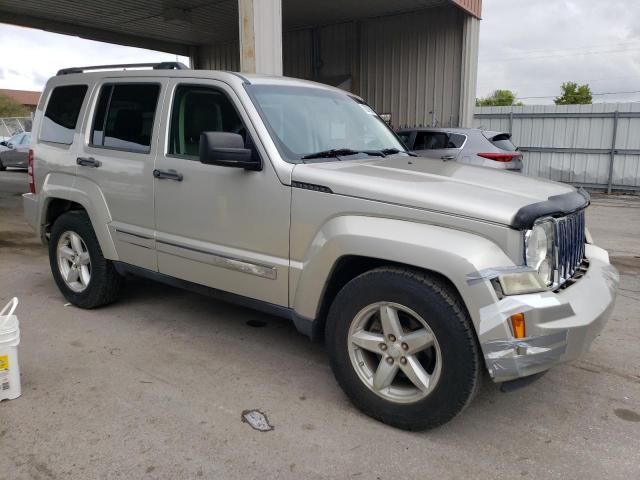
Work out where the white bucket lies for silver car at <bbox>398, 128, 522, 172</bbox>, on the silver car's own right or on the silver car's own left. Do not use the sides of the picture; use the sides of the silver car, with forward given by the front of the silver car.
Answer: on the silver car's own left

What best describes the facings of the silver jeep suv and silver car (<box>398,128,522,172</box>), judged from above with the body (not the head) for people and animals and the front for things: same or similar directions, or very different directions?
very different directions

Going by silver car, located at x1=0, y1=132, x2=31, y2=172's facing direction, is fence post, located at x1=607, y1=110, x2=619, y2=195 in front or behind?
behind

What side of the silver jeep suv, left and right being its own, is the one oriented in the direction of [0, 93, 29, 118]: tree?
back

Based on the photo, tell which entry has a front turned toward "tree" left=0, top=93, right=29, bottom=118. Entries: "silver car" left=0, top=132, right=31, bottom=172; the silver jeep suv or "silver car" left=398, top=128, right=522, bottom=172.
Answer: "silver car" left=398, top=128, right=522, bottom=172

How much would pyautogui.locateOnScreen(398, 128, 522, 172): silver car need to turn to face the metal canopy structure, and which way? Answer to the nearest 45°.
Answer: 0° — it already faces it

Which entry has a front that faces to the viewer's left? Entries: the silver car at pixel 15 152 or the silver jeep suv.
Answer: the silver car

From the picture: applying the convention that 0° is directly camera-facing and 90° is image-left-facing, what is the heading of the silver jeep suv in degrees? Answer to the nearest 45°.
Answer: approximately 315°

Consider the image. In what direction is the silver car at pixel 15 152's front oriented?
to the viewer's left

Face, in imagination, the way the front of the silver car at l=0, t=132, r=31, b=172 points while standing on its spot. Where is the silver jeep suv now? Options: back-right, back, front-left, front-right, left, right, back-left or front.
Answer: left

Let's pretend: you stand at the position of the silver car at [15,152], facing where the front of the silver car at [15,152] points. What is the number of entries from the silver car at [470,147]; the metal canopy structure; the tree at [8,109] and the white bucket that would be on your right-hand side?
1

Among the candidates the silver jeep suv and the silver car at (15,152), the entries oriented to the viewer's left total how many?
1

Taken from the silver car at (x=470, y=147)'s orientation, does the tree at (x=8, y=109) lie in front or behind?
in front

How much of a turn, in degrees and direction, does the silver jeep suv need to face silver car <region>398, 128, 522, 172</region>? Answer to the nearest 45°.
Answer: approximately 135° to its left

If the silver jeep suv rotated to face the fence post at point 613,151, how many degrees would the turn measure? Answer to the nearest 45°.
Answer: approximately 90° to its left

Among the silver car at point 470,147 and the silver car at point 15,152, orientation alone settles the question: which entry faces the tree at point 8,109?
the silver car at point 470,147
